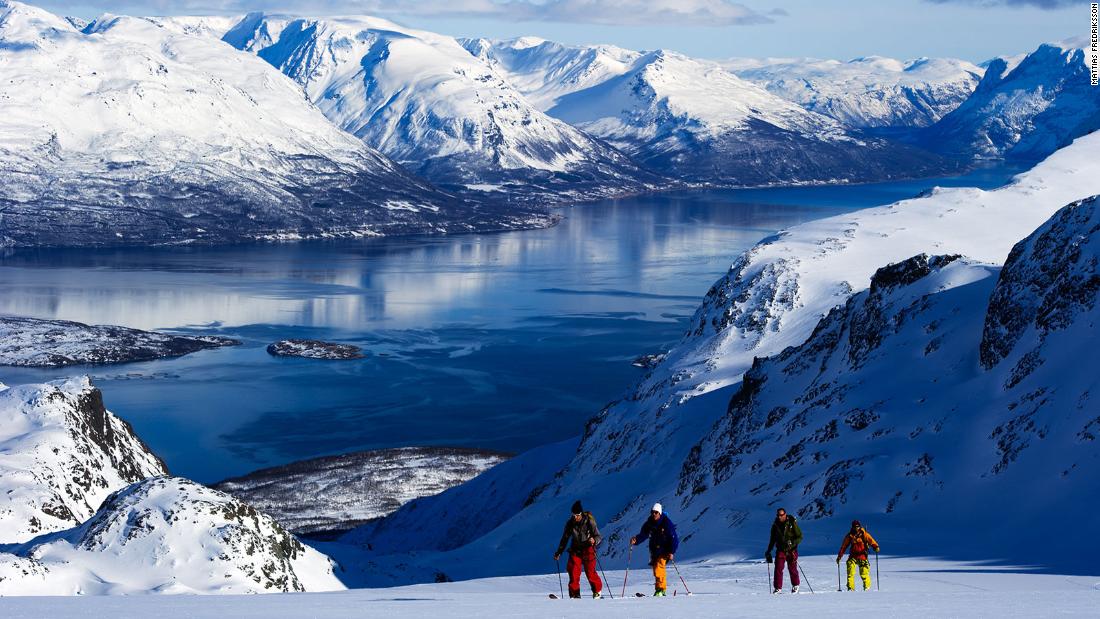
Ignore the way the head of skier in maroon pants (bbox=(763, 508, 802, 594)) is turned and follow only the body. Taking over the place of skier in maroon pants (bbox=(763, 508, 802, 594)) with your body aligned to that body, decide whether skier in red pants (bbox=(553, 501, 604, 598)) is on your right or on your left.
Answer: on your right

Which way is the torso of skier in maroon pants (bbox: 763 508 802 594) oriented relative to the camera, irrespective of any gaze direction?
toward the camera
